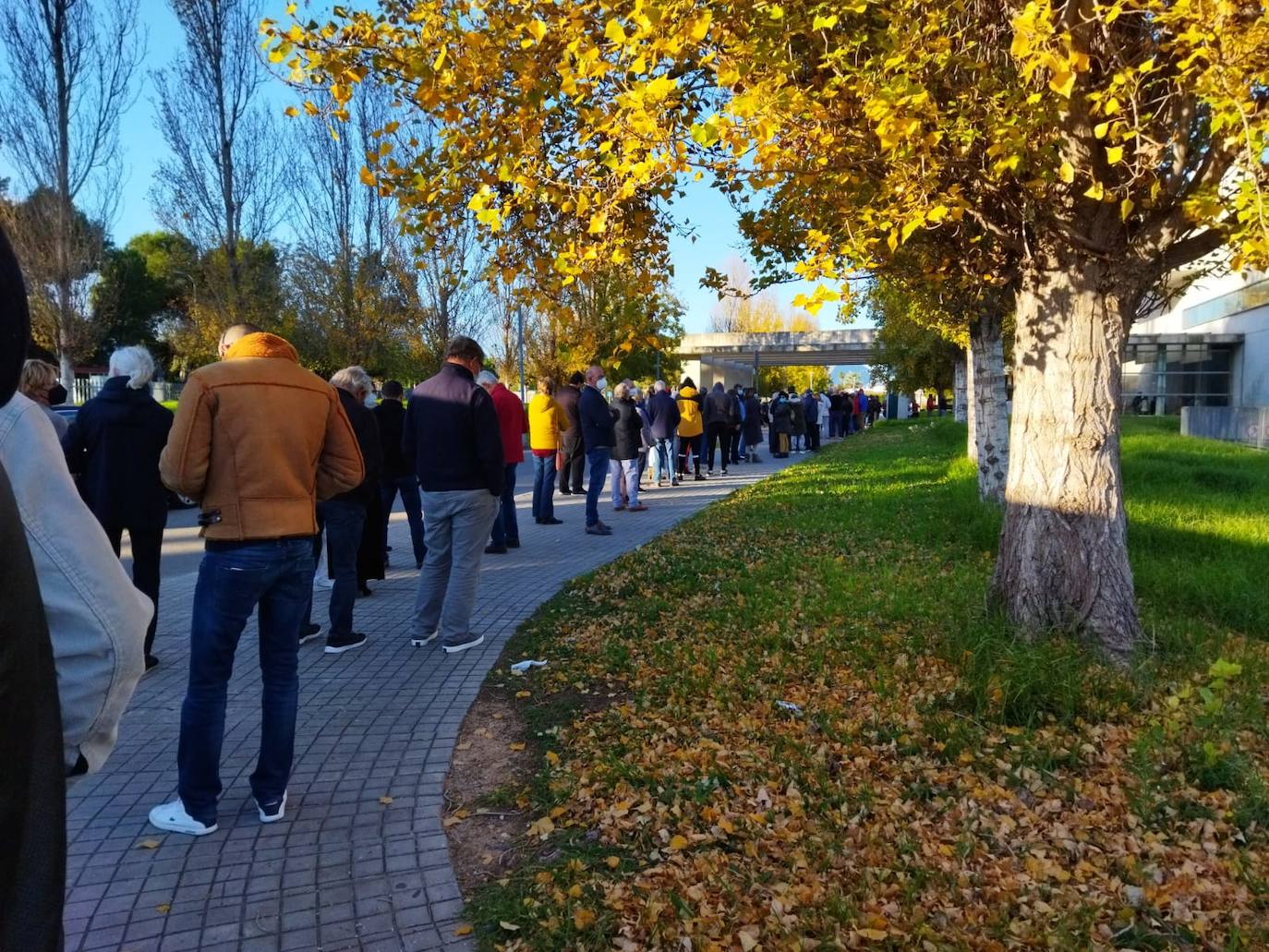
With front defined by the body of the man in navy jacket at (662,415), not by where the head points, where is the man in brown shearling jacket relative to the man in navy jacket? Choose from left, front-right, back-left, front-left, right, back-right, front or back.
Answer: back

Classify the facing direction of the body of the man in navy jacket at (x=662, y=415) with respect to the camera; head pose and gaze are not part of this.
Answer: away from the camera

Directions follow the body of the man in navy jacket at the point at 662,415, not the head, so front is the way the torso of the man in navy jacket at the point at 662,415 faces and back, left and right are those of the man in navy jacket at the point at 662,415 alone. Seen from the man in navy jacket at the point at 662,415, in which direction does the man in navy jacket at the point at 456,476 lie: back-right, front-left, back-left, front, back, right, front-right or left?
back

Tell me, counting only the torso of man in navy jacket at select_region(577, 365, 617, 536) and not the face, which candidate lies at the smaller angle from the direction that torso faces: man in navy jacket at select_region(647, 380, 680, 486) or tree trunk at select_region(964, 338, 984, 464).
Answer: the tree trunk

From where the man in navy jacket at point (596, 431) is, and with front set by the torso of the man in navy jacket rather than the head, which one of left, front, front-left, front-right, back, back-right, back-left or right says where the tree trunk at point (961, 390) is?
front-left

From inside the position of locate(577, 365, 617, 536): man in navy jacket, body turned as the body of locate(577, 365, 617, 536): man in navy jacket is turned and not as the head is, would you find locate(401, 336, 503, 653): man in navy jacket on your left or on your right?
on your right

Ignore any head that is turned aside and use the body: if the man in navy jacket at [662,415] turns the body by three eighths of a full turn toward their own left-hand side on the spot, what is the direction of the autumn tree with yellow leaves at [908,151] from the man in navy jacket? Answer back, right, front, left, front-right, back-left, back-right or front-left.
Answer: front-left

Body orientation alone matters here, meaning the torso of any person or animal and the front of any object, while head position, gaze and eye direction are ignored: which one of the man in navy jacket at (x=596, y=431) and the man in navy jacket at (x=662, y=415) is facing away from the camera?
the man in navy jacket at (x=662, y=415)

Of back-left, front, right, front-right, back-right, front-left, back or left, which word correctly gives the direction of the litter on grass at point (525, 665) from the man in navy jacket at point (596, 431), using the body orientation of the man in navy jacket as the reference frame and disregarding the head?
right

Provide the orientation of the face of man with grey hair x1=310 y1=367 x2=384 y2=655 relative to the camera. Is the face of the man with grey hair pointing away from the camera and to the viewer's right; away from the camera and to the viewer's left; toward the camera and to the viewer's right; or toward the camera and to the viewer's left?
away from the camera and to the viewer's right
